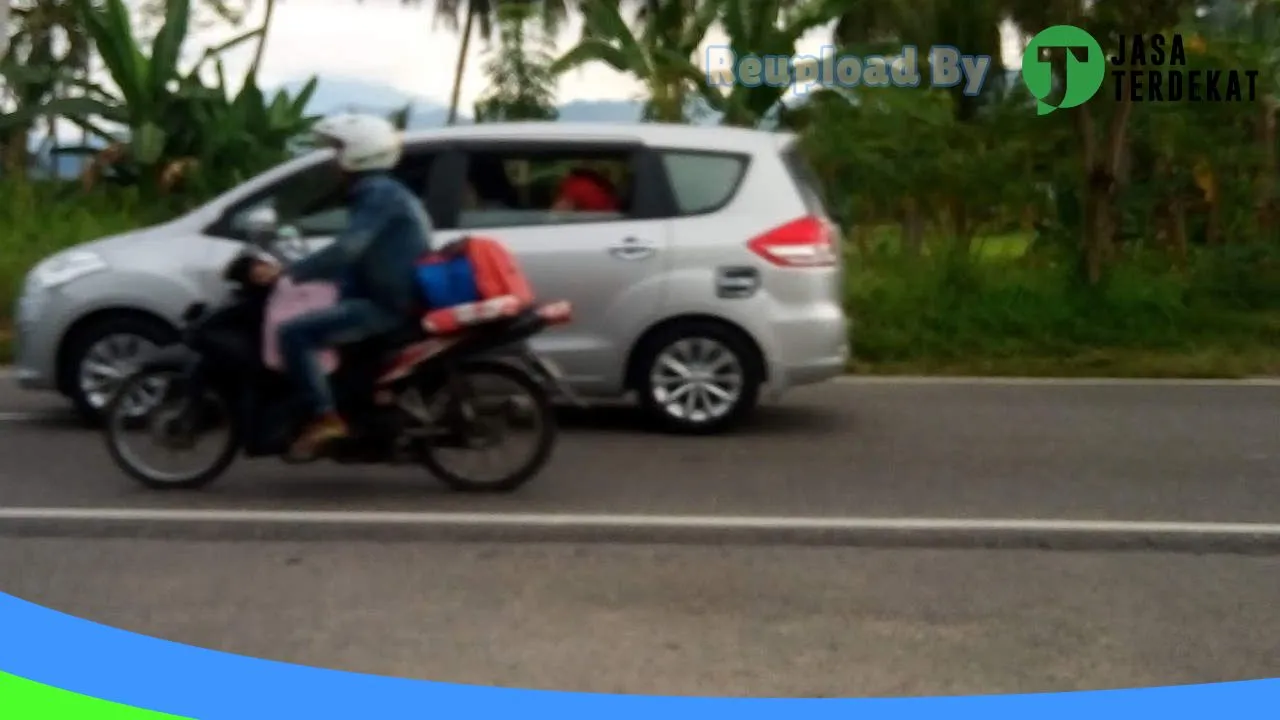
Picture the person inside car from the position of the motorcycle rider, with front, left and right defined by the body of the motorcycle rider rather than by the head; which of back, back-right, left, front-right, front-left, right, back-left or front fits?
back-right

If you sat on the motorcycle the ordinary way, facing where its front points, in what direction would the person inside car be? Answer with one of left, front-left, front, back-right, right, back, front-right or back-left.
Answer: back-right

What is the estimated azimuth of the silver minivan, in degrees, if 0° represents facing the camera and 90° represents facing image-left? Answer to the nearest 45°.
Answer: approximately 90°

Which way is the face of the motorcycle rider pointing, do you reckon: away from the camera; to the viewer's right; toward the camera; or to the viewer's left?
to the viewer's left

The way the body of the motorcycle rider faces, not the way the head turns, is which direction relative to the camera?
to the viewer's left

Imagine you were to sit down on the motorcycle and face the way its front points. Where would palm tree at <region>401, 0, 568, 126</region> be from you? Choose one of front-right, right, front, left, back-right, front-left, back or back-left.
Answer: right

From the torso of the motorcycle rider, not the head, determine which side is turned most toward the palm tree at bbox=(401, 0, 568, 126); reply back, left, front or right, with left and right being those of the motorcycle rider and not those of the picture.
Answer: right

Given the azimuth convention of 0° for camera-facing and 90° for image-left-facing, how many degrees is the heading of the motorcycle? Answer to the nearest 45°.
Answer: approximately 90°
